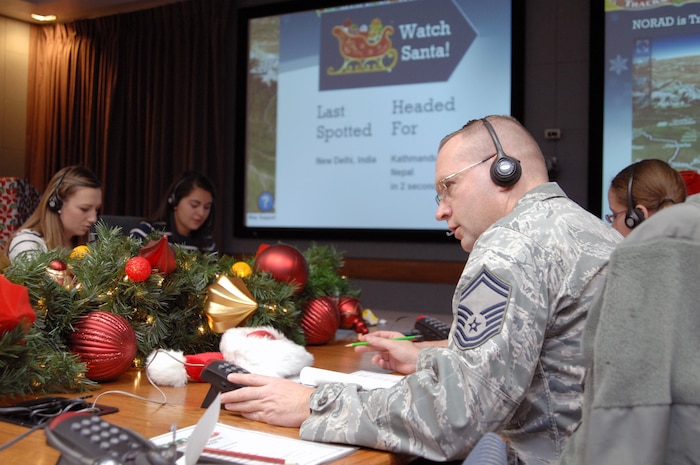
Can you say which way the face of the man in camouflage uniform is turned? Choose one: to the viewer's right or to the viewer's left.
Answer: to the viewer's left

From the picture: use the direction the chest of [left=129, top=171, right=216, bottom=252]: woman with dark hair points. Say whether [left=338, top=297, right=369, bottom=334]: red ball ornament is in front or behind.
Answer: in front

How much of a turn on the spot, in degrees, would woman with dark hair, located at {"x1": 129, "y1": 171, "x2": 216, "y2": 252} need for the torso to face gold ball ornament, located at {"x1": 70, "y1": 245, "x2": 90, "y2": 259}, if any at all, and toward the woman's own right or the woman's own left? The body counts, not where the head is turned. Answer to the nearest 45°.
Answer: approximately 45° to the woman's own right

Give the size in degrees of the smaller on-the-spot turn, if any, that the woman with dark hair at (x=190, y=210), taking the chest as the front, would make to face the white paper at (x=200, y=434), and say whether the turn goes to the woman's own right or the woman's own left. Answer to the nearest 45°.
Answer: approximately 45° to the woman's own right

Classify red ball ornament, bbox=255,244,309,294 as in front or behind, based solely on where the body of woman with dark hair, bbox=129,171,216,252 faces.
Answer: in front

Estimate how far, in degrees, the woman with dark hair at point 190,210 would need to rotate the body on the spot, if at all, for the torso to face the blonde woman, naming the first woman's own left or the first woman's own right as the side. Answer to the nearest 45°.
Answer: approximately 90° to the first woman's own right

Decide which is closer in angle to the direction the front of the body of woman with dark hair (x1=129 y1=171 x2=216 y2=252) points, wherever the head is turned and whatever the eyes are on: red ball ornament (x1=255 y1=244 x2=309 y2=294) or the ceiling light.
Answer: the red ball ornament

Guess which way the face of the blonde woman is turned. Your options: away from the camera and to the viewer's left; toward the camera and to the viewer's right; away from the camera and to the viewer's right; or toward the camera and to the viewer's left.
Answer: toward the camera and to the viewer's right

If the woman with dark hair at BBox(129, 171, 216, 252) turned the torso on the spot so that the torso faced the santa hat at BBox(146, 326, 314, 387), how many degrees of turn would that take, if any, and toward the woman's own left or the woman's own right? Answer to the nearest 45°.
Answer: approximately 45° to the woman's own right

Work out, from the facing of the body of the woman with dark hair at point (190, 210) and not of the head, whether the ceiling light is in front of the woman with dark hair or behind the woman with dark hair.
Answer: behind
